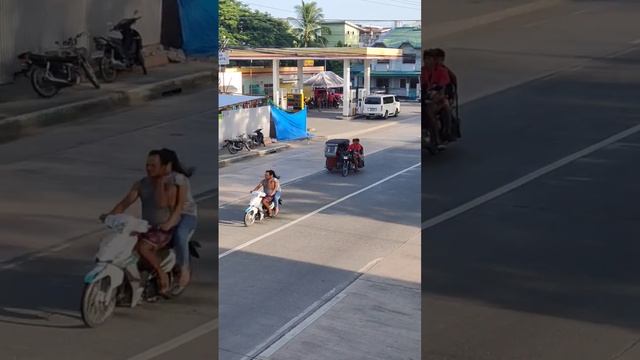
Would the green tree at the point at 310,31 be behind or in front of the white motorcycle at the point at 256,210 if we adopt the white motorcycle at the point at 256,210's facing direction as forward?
behind
